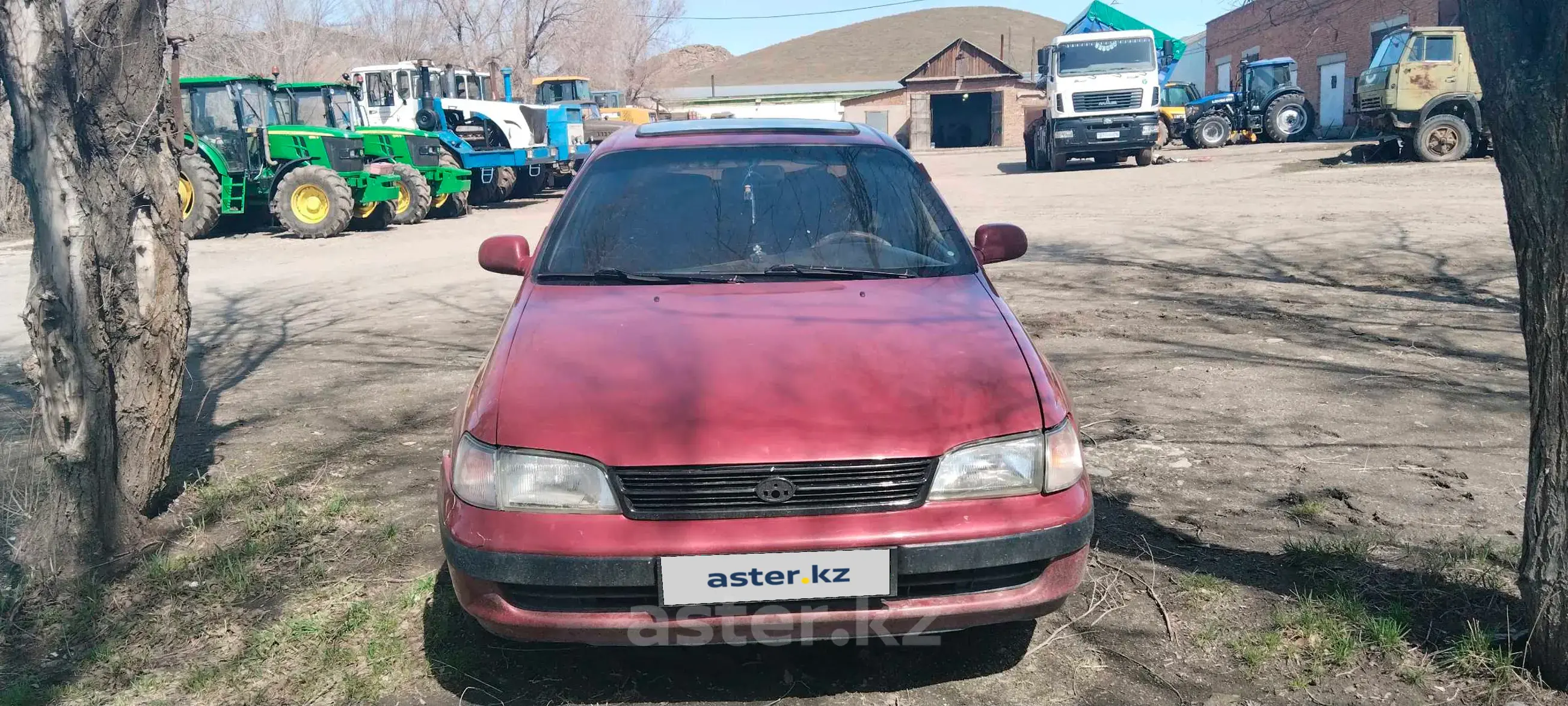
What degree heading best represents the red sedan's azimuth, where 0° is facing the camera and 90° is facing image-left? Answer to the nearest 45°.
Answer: approximately 0°

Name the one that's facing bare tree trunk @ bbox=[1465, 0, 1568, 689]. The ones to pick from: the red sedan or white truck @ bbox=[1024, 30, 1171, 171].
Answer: the white truck

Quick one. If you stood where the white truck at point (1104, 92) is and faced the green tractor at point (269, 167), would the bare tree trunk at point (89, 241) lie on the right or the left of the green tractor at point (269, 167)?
left

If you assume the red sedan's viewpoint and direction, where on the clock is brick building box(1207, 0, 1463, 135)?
The brick building is roughly at 7 o'clock from the red sedan.

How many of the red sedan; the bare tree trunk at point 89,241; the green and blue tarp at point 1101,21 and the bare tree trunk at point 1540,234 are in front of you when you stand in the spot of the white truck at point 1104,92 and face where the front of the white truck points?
3

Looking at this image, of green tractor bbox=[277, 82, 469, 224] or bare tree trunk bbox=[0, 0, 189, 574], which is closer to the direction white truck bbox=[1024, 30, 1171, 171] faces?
the bare tree trunk

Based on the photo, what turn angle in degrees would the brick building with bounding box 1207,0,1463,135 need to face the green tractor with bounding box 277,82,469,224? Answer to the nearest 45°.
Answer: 0° — it already faces it

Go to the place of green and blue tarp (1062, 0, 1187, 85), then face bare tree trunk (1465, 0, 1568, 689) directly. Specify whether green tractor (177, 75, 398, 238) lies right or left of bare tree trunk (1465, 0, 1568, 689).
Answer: right

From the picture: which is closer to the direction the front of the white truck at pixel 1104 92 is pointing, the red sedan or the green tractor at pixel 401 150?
the red sedan

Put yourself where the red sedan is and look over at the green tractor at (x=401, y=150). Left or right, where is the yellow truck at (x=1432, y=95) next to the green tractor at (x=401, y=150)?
right

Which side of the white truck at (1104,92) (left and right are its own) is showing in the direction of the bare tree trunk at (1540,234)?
front

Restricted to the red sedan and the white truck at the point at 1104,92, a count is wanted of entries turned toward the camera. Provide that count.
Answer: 2
